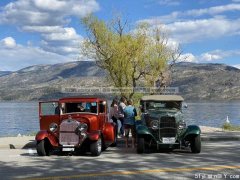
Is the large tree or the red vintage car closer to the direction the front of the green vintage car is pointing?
the red vintage car

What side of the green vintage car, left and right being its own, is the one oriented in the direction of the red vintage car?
right

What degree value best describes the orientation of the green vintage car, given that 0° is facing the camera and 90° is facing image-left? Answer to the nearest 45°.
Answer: approximately 0°

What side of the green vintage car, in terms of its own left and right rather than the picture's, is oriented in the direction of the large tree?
back
